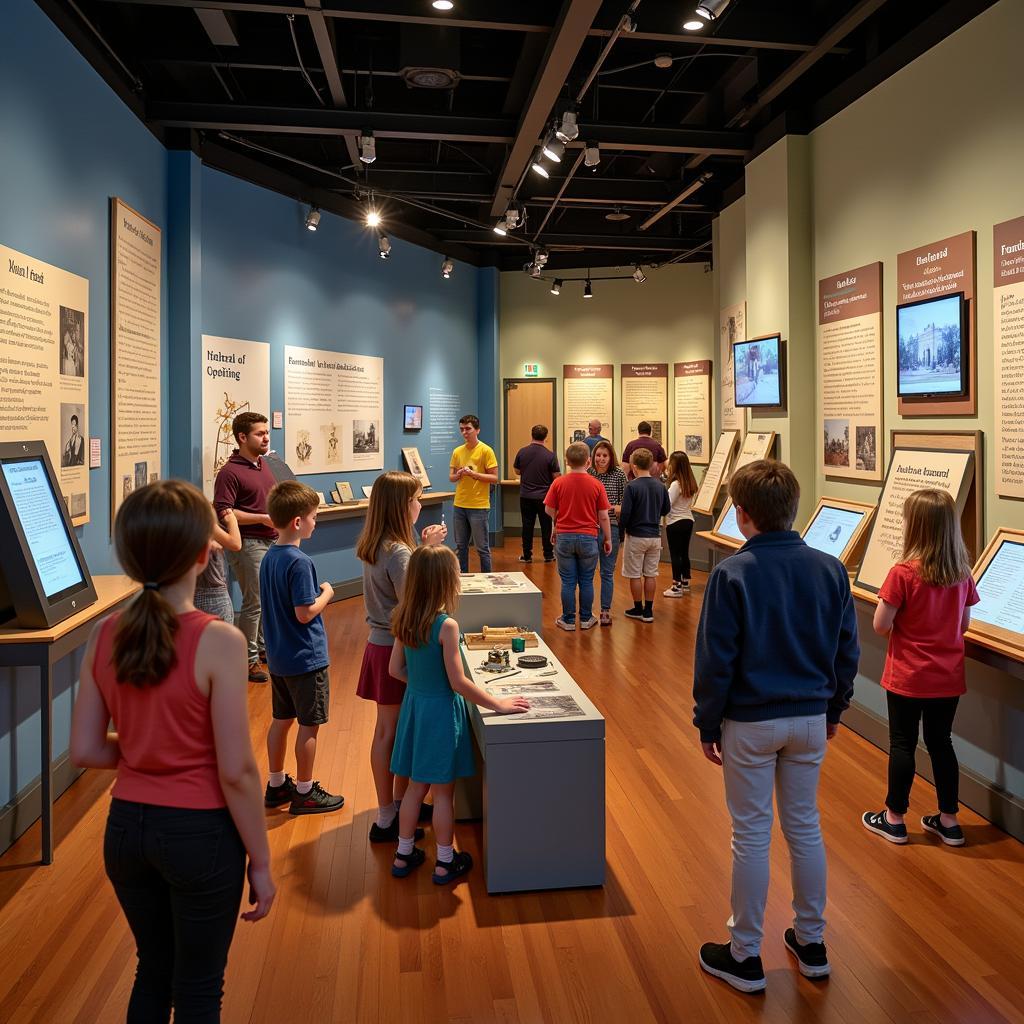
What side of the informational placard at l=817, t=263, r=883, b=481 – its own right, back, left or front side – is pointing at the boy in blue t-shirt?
front

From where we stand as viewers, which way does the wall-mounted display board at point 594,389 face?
facing the viewer

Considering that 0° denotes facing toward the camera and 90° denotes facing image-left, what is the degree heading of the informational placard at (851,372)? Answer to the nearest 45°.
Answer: approximately 45°

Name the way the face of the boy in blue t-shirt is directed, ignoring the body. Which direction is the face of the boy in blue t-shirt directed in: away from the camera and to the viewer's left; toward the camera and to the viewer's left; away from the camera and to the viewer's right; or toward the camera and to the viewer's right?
away from the camera and to the viewer's right

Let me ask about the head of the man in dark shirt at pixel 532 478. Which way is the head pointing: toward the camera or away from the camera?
away from the camera

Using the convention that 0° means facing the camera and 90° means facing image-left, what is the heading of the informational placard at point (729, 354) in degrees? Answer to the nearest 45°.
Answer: approximately 45°

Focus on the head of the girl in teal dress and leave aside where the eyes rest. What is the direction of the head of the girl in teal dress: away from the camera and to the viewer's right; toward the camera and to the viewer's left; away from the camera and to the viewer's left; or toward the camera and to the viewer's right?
away from the camera and to the viewer's right

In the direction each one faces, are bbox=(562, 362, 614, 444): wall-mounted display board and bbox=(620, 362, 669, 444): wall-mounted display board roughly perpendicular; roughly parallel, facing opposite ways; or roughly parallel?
roughly parallel

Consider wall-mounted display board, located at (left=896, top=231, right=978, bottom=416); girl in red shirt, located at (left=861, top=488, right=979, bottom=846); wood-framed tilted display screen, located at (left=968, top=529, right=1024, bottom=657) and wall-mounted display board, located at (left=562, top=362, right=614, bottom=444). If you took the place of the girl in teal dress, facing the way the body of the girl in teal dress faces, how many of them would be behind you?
0

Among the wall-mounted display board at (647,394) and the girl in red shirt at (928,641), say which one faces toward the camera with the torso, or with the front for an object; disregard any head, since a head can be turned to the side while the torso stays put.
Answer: the wall-mounted display board

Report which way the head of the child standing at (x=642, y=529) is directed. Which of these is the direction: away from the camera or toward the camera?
away from the camera
